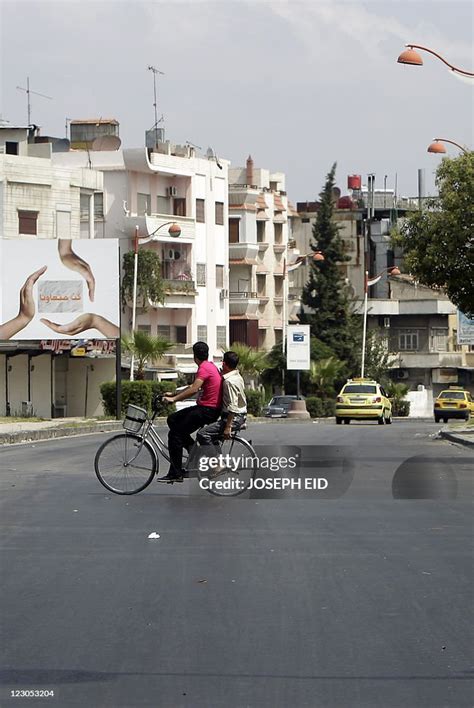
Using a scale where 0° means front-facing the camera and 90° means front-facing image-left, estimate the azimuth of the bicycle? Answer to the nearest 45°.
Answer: approximately 90°

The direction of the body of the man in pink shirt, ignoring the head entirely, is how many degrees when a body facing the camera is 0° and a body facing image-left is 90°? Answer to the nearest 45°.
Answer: approximately 90°
